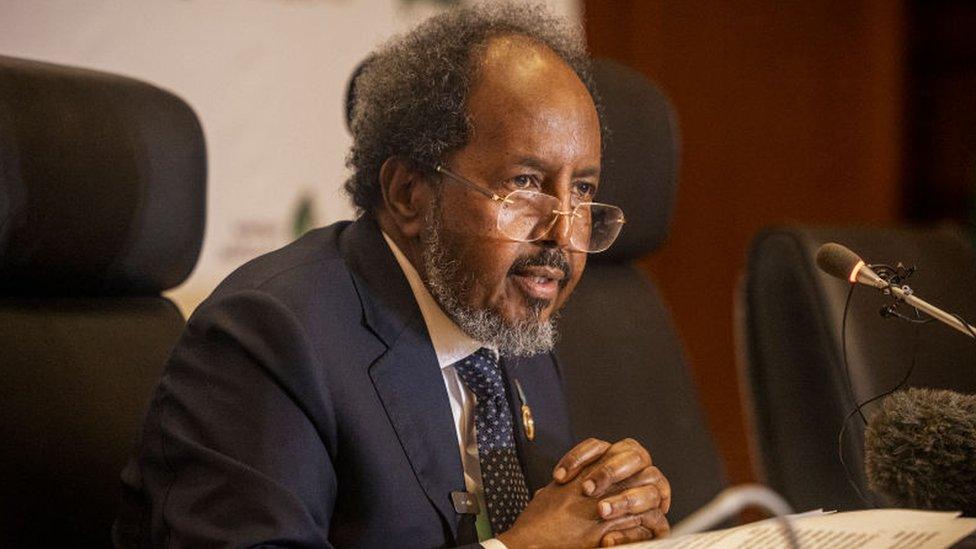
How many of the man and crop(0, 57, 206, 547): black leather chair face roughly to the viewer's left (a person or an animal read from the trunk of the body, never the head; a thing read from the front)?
0

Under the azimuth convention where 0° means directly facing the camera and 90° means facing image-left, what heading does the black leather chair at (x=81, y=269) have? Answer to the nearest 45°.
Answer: approximately 315°

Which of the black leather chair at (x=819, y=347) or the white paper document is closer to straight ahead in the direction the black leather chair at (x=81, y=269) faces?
the white paper document

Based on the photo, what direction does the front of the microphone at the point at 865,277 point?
to the viewer's left

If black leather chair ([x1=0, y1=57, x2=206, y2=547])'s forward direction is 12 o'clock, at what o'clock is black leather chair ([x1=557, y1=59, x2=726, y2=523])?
black leather chair ([x1=557, y1=59, x2=726, y2=523]) is roughly at 10 o'clock from black leather chair ([x1=0, y1=57, x2=206, y2=547]).

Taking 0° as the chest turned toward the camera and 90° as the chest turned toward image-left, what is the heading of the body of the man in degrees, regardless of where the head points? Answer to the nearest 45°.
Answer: approximately 315°

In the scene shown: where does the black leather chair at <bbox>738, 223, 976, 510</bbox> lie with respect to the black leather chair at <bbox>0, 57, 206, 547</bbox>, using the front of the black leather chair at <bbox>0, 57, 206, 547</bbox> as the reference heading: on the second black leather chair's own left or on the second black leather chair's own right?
on the second black leather chair's own left

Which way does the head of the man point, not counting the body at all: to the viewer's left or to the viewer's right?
to the viewer's right

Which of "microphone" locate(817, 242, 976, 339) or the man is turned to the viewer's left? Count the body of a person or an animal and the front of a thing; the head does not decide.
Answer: the microphone

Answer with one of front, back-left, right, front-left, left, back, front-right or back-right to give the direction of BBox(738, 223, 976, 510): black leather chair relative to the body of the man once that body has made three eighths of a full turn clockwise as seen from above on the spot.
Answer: back-right

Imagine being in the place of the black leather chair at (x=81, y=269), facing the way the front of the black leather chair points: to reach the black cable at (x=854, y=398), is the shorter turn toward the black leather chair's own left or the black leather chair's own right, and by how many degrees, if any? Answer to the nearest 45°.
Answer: approximately 45° to the black leather chair's own left

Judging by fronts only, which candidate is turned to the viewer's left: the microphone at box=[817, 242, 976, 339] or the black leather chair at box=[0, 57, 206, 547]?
the microphone
